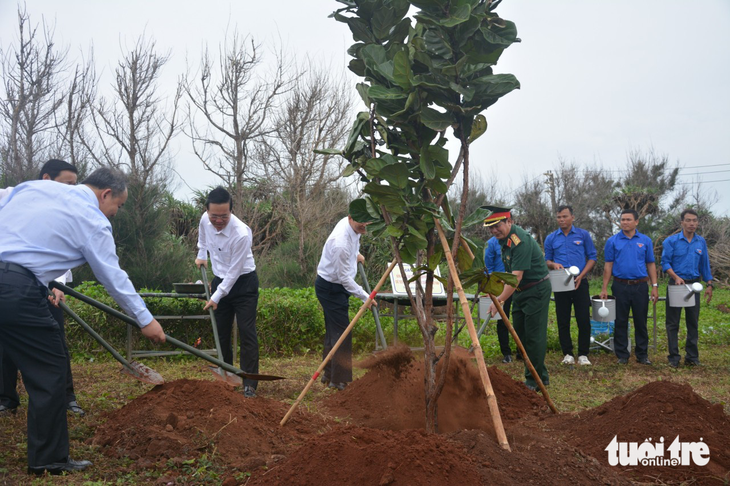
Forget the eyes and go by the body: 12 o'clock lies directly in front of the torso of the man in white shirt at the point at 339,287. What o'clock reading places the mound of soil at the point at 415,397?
The mound of soil is roughly at 2 o'clock from the man in white shirt.

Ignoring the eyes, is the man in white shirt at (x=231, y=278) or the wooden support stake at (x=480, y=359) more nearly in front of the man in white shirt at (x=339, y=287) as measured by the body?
the wooden support stake

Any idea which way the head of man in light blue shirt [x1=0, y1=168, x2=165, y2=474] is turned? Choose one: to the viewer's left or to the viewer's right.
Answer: to the viewer's right

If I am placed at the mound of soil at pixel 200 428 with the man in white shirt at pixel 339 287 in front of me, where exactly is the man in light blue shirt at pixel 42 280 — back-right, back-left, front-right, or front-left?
back-left

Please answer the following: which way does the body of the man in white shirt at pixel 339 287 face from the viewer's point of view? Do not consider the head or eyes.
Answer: to the viewer's right

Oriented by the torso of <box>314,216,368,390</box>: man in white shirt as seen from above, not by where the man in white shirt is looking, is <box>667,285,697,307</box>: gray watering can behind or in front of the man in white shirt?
in front

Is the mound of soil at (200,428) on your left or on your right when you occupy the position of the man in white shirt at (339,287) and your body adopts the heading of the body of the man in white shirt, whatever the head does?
on your right

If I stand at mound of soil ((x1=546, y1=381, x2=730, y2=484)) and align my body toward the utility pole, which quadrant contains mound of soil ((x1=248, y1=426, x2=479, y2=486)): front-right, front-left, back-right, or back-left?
back-left

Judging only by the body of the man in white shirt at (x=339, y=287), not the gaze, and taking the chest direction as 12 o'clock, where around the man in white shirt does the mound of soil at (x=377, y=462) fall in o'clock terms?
The mound of soil is roughly at 3 o'clock from the man in white shirt.
